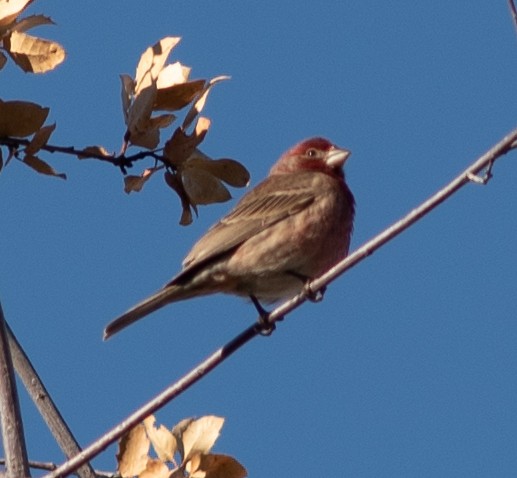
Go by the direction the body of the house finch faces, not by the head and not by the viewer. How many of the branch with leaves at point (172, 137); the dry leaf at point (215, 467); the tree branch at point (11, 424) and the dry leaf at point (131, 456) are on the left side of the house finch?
0

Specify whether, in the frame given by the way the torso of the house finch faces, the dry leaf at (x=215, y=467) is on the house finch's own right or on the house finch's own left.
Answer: on the house finch's own right

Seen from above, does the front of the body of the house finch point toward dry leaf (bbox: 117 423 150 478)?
no

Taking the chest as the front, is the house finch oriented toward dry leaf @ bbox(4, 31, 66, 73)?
no

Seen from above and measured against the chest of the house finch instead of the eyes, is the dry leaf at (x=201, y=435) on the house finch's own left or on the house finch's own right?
on the house finch's own right

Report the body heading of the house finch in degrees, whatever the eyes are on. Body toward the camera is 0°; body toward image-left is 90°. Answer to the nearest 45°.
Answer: approximately 270°

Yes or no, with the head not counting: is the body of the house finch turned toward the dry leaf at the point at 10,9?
no
